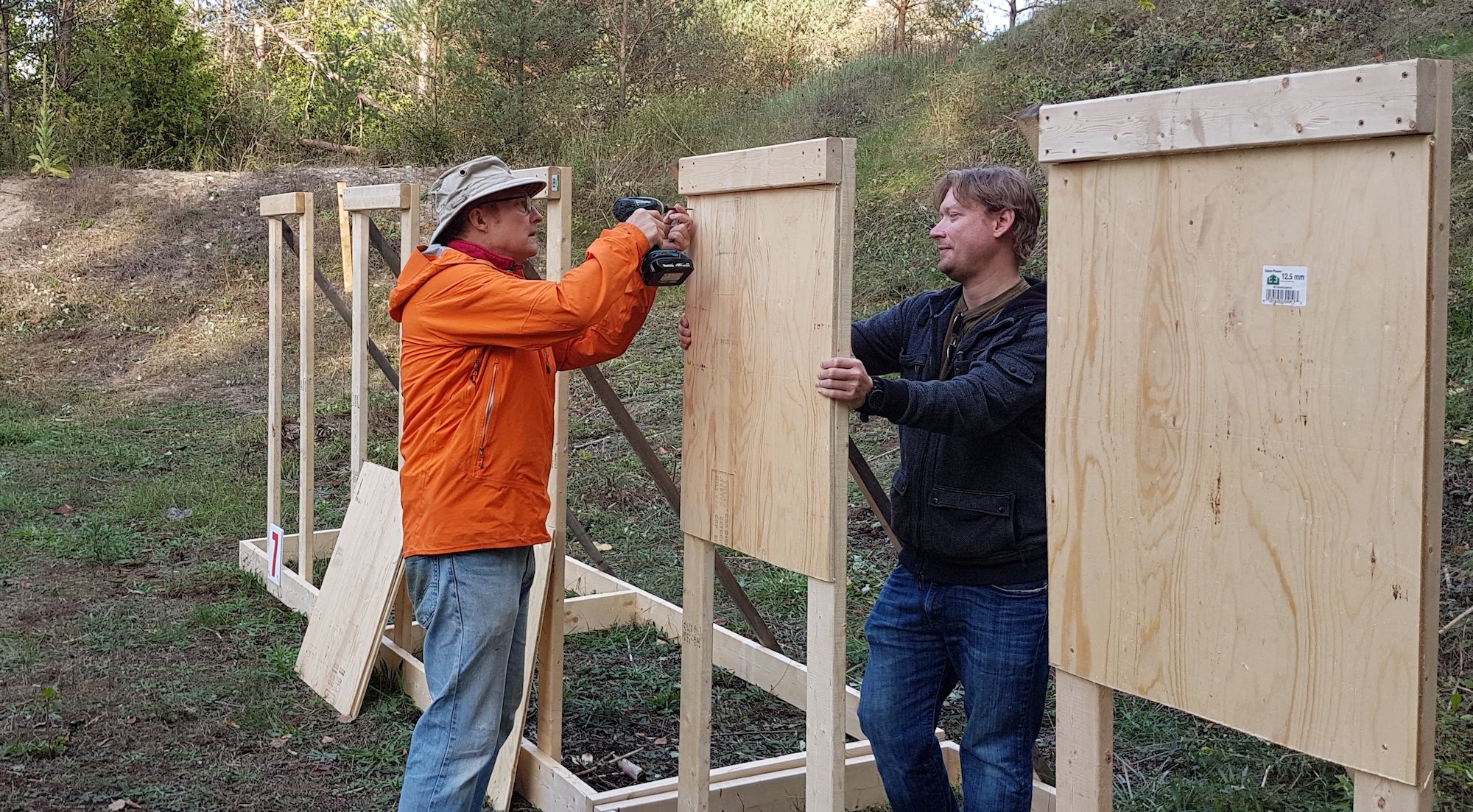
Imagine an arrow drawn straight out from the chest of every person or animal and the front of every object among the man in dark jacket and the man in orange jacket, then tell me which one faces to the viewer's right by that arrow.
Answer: the man in orange jacket

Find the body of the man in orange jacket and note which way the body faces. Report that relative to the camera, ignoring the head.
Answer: to the viewer's right

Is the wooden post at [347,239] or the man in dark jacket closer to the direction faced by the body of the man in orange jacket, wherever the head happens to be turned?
the man in dark jacket

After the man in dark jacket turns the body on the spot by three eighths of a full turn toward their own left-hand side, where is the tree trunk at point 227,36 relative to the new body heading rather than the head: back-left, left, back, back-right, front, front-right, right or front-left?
back-left

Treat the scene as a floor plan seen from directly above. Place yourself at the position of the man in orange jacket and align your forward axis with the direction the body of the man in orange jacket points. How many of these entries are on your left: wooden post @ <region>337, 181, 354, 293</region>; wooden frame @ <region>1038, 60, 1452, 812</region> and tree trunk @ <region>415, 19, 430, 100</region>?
2

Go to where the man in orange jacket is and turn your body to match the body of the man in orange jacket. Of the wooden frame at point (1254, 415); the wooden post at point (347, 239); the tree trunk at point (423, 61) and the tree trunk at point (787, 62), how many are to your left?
3

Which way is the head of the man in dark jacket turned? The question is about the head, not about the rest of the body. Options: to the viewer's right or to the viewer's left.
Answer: to the viewer's left

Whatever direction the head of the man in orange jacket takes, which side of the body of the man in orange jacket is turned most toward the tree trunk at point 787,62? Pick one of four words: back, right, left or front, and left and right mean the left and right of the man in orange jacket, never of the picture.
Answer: left

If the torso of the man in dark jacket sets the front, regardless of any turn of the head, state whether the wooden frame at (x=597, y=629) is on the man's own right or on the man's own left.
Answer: on the man's own right

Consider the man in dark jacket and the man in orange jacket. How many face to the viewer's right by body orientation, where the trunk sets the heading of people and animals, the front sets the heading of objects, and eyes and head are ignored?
1

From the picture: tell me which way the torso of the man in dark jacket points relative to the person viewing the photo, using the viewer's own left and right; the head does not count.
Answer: facing the viewer and to the left of the viewer

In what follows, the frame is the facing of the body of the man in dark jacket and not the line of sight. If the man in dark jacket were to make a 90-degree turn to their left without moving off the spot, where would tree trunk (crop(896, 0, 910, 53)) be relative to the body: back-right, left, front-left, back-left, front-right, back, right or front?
back-left

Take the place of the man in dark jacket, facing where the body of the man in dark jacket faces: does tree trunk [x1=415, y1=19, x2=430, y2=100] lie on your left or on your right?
on your right

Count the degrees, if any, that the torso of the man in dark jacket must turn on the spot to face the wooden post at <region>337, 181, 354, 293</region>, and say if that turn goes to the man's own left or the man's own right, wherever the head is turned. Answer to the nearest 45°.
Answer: approximately 90° to the man's own right

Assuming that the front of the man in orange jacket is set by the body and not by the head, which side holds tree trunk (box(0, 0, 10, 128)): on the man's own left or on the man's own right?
on the man's own left

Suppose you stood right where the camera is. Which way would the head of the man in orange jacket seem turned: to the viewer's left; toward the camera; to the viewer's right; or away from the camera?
to the viewer's right

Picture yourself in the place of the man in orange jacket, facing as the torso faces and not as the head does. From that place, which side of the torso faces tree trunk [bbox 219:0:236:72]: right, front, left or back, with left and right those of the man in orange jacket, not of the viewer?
left

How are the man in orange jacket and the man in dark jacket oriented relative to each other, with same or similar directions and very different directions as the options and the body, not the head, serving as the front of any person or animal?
very different directions
